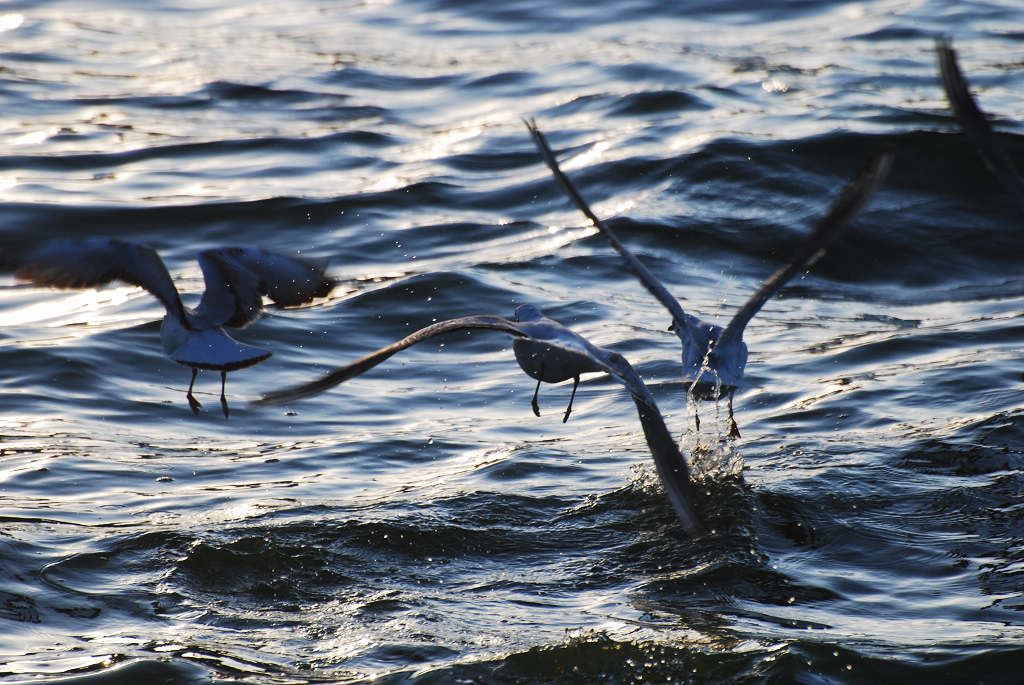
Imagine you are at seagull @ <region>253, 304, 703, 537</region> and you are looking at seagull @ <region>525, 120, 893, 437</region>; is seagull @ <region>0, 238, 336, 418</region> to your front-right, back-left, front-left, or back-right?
back-left

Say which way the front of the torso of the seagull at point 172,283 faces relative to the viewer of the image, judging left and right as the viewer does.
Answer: facing away from the viewer and to the left of the viewer

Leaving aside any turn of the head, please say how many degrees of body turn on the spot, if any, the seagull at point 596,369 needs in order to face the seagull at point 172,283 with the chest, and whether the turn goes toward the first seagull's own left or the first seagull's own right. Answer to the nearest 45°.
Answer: approximately 45° to the first seagull's own left

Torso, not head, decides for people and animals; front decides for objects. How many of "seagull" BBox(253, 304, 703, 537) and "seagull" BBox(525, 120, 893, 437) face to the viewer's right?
0

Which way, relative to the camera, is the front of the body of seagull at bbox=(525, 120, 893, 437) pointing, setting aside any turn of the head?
away from the camera

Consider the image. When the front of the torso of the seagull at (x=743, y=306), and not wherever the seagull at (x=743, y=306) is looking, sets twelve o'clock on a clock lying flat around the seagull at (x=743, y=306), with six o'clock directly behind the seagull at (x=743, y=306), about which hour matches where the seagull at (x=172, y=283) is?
the seagull at (x=172, y=283) is roughly at 8 o'clock from the seagull at (x=743, y=306).

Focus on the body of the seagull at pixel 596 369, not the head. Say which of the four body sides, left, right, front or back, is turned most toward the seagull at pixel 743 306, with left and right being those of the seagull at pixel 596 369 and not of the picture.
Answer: right

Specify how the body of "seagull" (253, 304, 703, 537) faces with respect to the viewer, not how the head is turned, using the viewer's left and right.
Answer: facing away from the viewer and to the left of the viewer
